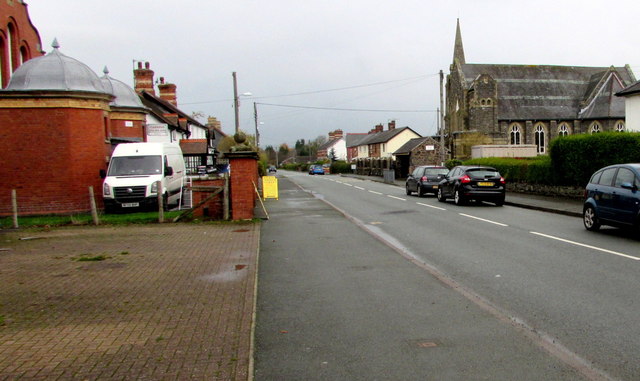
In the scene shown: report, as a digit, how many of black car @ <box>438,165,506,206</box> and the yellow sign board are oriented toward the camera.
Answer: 1

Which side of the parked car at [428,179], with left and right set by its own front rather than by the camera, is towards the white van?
left

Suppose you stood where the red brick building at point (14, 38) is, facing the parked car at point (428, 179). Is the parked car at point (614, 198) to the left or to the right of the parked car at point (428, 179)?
right

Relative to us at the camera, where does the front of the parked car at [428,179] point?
facing away from the viewer and to the left of the viewer

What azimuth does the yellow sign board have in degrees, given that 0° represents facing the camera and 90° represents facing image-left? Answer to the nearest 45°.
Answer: approximately 0°

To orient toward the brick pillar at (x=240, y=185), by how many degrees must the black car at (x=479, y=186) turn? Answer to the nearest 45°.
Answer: approximately 90° to its left

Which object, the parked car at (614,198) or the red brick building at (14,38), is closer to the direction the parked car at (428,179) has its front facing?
the red brick building

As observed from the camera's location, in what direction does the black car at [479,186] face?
facing away from the viewer and to the left of the viewer

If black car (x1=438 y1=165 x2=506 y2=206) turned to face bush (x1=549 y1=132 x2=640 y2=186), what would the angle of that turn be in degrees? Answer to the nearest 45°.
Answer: approximately 135° to its right
